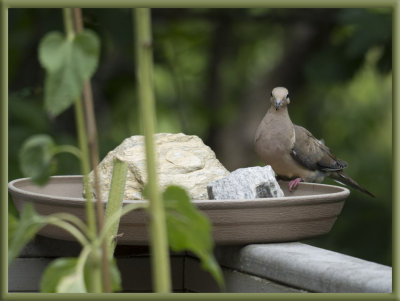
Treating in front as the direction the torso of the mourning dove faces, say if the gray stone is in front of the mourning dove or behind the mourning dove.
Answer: in front

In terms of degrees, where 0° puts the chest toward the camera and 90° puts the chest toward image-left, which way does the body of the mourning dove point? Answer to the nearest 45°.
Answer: approximately 45°

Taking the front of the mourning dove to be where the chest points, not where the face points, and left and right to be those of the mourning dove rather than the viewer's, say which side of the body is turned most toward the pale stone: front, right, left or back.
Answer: front
